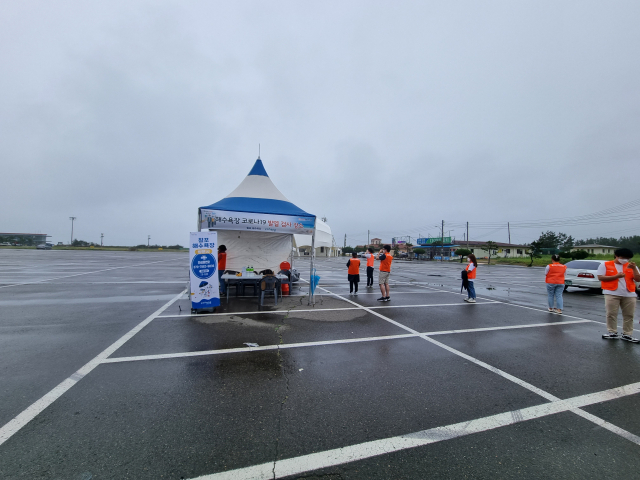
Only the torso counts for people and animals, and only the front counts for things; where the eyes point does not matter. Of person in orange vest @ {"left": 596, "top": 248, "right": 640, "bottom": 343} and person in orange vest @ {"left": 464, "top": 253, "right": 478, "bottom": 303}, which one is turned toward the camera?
person in orange vest @ {"left": 596, "top": 248, "right": 640, "bottom": 343}

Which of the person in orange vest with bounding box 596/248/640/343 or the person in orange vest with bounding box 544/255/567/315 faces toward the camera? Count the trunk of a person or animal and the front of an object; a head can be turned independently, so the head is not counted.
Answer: the person in orange vest with bounding box 596/248/640/343

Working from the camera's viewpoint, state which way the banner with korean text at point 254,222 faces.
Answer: facing the viewer

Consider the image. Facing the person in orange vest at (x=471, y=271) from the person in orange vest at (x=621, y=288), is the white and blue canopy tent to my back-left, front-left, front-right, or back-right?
front-left

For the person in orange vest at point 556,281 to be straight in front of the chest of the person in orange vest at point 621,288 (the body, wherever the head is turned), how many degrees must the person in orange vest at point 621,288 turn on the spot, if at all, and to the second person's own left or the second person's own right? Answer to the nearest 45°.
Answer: approximately 135° to the second person's own right

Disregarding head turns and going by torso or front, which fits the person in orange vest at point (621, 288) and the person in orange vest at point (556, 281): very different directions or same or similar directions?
very different directions

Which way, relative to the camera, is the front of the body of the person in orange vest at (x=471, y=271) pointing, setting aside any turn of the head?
to the viewer's left

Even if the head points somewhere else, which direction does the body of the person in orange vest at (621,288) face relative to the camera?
toward the camera

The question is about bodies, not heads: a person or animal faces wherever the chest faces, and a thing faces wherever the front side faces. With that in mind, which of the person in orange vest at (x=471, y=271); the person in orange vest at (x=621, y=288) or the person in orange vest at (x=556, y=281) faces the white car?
the person in orange vest at (x=556, y=281)

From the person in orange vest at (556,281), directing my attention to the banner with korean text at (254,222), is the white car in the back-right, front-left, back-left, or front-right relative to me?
back-right

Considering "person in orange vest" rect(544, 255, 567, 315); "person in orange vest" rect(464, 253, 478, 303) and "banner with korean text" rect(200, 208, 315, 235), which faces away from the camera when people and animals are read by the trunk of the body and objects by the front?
"person in orange vest" rect(544, 255, 567, 315)

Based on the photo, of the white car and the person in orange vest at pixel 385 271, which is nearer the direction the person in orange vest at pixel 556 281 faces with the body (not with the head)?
the white car
